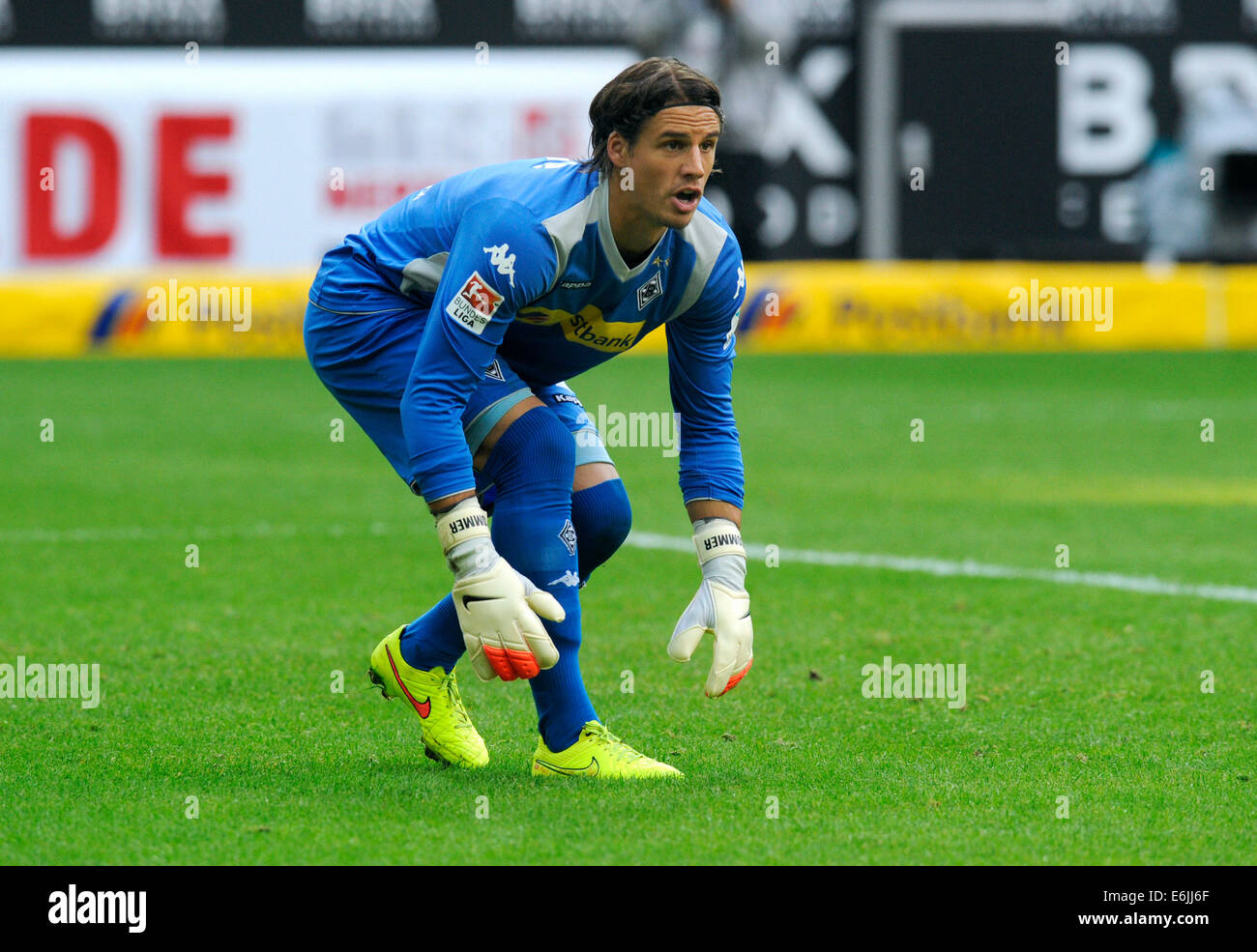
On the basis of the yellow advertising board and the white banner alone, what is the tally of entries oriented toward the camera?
2

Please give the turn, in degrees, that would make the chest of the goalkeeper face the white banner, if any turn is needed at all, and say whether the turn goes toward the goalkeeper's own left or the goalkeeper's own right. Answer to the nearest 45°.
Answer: approximately 135° to the goalkeeper's own left

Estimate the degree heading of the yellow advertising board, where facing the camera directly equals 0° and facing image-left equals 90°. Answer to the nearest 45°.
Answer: approximately 0°

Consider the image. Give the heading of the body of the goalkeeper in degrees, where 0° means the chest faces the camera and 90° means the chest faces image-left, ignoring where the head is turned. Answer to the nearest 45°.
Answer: approximately 315°
